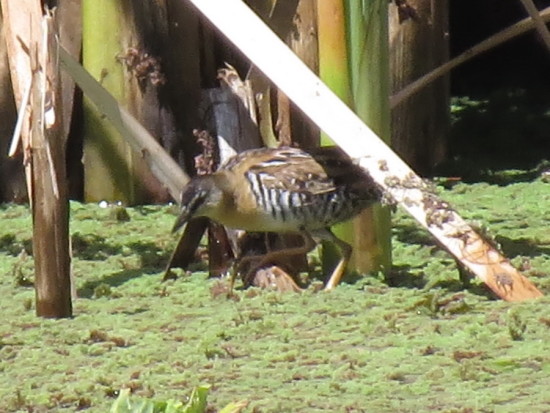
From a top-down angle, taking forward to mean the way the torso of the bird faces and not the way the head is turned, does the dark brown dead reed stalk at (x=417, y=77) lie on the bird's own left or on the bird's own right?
on the bird's own right

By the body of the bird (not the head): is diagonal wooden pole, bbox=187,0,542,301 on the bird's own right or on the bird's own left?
on the bird's own left

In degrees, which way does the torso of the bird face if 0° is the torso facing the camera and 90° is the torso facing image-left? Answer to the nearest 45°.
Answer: approximately 90°

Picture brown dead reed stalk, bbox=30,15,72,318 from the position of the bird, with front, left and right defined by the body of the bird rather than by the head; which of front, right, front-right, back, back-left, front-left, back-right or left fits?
front-left
